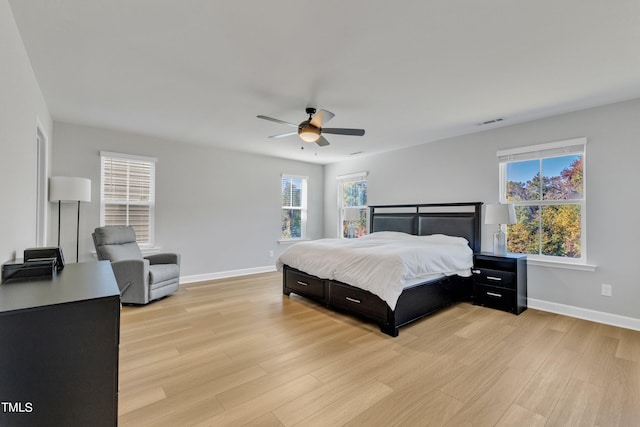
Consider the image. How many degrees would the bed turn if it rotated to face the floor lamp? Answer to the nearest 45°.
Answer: approximately 45° to its right

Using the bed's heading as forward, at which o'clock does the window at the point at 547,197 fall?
The window is roughly at 7 o'clock from the bed.

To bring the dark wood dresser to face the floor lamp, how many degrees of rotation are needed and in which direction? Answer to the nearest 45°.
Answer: approximately 90° to its left

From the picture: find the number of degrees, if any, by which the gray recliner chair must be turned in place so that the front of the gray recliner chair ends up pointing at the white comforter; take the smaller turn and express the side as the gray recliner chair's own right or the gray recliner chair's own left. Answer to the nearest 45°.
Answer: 0° — it already faces it

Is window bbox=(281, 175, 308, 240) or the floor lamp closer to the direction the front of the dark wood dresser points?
the window

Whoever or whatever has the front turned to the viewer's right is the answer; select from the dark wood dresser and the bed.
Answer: the dark wood dresser

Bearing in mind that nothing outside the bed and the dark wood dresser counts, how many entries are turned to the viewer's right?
1

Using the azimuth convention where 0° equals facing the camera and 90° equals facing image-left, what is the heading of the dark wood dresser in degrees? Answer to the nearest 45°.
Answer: approximately 270°

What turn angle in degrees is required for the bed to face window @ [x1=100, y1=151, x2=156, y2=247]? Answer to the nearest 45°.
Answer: approximately 45° to its right
